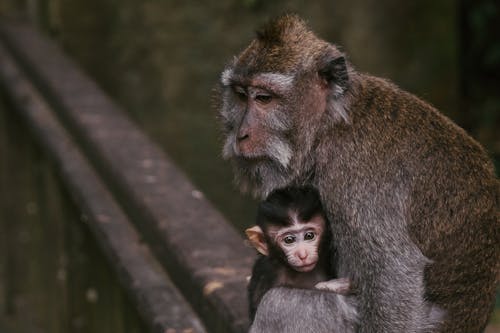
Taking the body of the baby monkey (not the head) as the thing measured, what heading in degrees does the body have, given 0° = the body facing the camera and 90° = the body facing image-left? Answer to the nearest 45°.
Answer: approximately 315°
